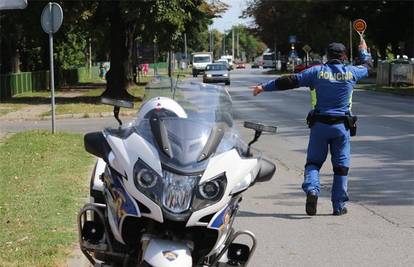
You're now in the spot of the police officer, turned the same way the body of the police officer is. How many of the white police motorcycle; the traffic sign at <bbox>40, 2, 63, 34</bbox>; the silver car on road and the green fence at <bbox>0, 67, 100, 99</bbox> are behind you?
1

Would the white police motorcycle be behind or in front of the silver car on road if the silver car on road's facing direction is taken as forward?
in front

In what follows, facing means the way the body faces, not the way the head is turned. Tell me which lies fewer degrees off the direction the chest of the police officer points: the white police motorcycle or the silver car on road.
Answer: the silver car on road

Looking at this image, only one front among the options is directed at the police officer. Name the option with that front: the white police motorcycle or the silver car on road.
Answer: the silver car on road

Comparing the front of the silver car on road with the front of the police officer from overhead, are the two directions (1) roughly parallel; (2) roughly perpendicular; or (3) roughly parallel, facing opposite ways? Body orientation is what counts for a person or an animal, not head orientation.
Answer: roughly parallel, facing opposite ways

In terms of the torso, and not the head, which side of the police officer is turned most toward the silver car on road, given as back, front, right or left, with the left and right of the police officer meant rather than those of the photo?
front

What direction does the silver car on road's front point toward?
toward the camera

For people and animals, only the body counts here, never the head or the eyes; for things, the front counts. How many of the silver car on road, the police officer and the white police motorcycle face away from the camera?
1

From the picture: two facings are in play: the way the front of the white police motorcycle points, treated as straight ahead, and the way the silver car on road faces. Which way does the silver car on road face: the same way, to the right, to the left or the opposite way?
the same way

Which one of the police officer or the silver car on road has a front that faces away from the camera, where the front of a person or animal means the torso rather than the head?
the police officer

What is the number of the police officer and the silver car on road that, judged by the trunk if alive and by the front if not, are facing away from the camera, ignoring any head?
1

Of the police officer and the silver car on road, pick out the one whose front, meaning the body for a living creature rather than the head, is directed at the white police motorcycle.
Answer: the silver car on road

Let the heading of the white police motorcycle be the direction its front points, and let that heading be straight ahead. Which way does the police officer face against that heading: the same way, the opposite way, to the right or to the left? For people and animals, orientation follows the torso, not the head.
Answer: the opposite way

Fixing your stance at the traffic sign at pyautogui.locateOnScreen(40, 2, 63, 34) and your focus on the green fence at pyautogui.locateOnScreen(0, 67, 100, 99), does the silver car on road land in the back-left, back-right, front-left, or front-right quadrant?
front-right

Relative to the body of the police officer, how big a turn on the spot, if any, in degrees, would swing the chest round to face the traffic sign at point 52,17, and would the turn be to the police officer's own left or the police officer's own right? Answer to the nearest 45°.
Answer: approximately 45° to the police officer's own left

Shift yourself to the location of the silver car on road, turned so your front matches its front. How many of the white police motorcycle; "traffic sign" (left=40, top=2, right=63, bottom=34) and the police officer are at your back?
0

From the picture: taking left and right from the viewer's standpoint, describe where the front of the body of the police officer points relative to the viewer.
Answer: facing away from the viewer
